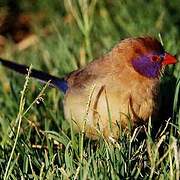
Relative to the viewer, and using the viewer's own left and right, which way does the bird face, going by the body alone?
facing to the right of the viewer
